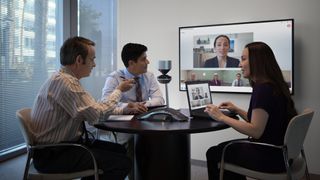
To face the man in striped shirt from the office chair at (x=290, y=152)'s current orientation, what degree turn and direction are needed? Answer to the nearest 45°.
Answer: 0° — it already faces them

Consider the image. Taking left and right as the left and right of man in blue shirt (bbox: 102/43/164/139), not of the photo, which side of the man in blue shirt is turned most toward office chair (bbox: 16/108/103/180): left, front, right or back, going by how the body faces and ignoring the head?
right

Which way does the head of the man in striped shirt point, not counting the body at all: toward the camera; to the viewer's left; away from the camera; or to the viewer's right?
to the viewer's right

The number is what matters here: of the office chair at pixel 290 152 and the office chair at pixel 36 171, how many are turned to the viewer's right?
1

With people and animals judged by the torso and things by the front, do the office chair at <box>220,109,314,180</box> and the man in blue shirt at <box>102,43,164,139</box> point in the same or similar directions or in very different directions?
very different directions

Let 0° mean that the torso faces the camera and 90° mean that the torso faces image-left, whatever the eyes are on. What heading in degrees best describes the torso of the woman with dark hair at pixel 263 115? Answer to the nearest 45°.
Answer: approximately 90°

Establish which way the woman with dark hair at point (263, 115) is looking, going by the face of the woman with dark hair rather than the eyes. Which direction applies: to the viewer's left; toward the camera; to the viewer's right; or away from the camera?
to the viewer's left

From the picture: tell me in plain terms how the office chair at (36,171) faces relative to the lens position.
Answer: facing to the right of the viewer
